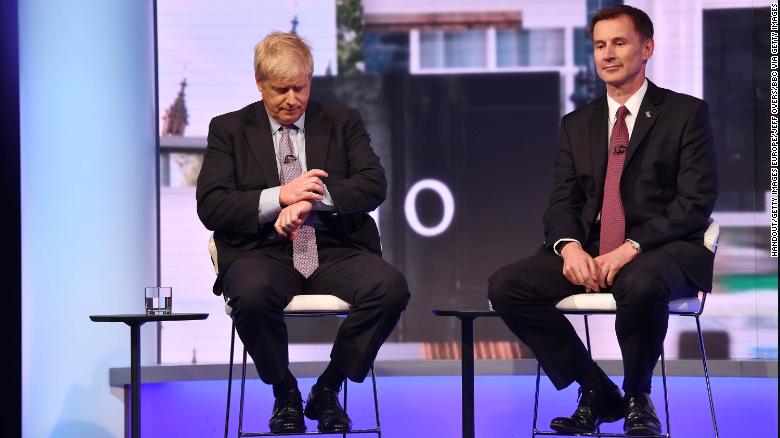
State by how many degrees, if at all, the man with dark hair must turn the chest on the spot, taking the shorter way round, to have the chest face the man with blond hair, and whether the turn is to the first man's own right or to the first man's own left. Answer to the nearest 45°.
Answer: approximately 45° to the first man's own right

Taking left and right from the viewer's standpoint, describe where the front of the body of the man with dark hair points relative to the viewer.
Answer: facing the viewer and to the left of the viewer

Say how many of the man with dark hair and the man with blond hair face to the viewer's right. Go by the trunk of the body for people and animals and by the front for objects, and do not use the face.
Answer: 0

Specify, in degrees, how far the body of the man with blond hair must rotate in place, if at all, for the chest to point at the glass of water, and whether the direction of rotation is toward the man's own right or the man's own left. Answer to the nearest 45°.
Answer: approximately 90° to the man's own right

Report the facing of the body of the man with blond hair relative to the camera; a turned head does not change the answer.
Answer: toward the camera

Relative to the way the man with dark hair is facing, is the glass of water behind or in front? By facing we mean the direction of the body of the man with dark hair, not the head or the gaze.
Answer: in front

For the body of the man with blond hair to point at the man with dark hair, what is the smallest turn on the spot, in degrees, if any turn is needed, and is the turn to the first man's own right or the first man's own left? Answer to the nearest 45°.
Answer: approximately 90° to the first man's own left
